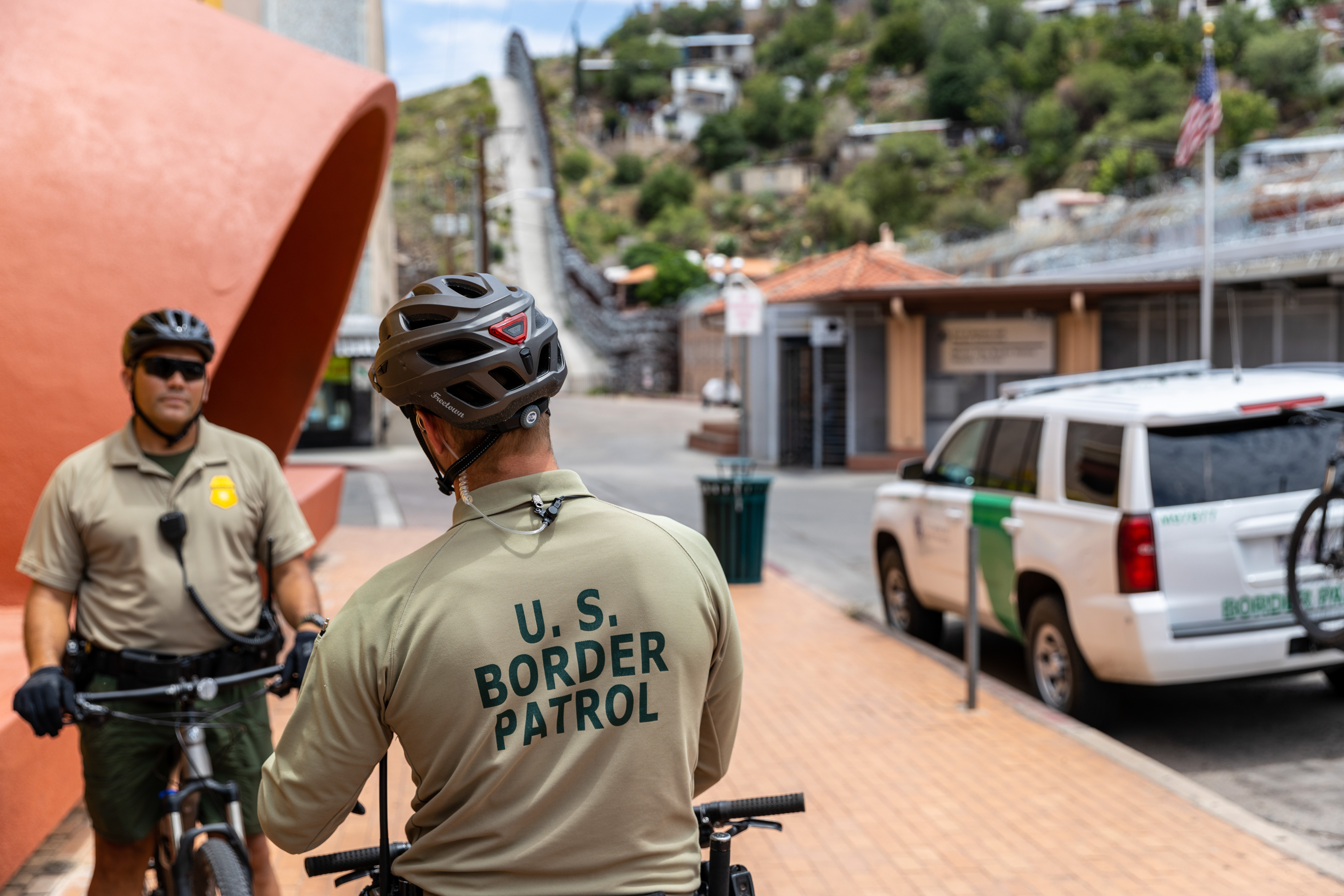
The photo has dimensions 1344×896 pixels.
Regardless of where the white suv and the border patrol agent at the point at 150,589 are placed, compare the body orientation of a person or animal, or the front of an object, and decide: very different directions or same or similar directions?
very different directions

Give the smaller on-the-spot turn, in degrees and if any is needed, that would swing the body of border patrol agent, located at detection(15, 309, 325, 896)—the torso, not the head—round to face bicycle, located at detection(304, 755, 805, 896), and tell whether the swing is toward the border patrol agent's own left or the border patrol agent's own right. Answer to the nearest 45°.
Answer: approximately 45° to the border patrol agent's own left

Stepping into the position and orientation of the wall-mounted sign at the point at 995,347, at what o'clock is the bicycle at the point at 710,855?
The bicycle is roughly at 12 o'clock from the wall-mounted sign.

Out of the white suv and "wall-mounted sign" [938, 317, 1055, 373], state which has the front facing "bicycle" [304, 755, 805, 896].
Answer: the wall-mounted sign

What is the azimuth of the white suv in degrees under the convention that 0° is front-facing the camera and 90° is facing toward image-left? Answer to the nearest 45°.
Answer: approximately 135°

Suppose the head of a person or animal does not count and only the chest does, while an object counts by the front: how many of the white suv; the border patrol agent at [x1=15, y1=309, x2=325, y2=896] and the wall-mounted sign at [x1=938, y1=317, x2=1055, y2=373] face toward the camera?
2

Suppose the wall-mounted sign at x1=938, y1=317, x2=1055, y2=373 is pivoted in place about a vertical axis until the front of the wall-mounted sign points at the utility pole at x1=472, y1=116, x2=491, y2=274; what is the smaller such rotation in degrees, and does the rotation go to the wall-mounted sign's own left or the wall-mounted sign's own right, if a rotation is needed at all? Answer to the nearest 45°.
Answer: approximately 135° to the wall-mounted sign's own right

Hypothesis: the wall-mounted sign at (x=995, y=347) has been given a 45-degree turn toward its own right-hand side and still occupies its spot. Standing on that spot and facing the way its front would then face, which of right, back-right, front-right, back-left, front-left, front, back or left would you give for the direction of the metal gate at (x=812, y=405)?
front-right

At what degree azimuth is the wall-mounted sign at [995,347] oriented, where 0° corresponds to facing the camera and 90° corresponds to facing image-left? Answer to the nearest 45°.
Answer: approximately 0°

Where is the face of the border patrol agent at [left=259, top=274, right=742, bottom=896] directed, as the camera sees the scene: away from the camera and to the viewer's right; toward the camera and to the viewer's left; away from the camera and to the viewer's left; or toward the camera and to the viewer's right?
away from the camera and to the viewer's left
